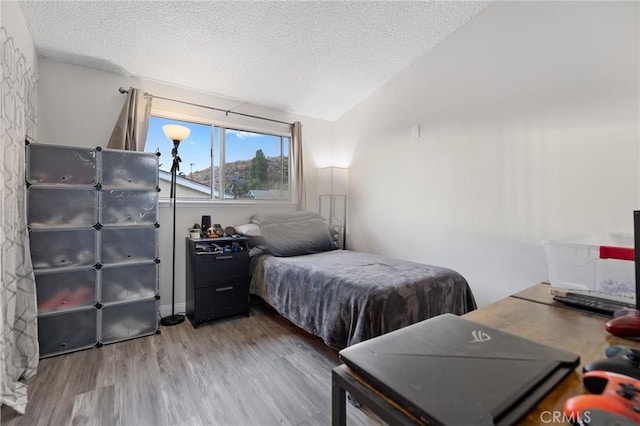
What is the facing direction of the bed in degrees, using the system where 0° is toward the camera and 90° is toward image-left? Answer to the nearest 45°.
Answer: approximately 315°

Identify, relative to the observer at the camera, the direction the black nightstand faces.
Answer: facing the viewer and to the right of the viewer

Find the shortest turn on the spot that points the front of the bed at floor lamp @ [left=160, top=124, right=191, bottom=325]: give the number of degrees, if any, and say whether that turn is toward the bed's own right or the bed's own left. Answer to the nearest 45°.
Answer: approximately 135° to the bed's own right

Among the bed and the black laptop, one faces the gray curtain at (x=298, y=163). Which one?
the black laptop

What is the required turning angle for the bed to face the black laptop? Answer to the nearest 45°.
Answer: approximately 45° to its right

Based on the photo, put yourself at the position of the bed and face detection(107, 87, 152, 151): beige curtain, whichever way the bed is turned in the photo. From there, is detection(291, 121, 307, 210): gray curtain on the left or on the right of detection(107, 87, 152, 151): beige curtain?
right

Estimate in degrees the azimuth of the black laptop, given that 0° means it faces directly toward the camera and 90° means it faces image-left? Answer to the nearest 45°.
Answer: approximately 135°

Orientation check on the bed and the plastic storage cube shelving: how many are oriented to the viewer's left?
0
